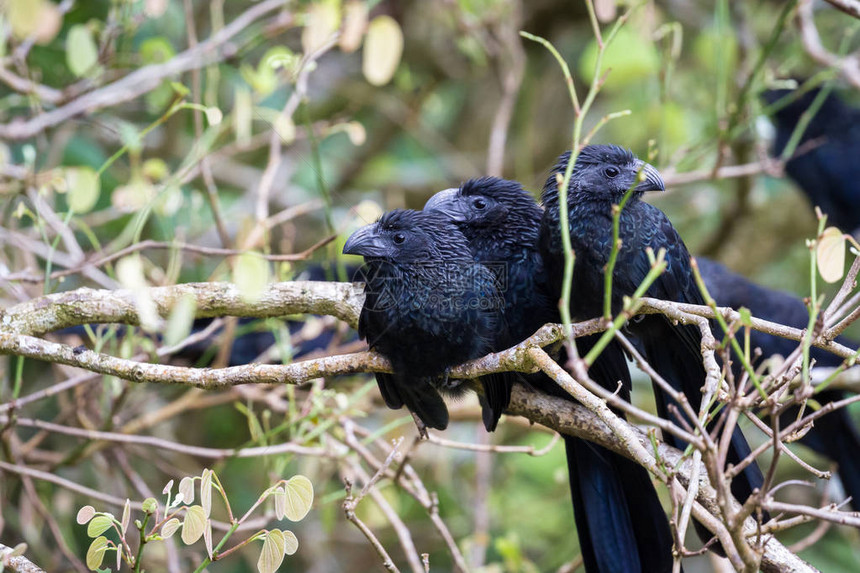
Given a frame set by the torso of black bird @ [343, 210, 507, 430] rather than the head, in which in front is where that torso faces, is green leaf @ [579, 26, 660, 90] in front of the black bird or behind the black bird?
behind

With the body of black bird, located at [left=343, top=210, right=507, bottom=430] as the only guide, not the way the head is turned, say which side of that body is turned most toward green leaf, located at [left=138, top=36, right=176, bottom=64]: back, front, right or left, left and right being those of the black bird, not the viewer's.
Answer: right

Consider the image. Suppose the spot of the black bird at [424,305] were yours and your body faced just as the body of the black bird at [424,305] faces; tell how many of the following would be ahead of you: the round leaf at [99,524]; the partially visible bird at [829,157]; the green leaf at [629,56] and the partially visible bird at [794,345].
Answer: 1

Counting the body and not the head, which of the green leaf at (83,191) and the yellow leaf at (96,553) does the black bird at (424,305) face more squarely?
the yellow leaf

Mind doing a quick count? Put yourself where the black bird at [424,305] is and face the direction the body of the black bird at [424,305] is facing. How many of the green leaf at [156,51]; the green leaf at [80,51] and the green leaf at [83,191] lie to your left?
0

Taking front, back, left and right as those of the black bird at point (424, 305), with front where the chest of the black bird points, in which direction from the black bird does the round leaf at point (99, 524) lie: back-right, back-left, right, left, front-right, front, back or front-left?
front

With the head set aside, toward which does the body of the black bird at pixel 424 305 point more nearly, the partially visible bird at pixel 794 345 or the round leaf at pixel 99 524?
the round leaf

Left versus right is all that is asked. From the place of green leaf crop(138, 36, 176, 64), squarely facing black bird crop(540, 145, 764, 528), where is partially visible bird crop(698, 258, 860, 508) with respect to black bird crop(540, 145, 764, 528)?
left

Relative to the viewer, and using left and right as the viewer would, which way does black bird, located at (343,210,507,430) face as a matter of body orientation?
facing the viewer and to the left of the viewer

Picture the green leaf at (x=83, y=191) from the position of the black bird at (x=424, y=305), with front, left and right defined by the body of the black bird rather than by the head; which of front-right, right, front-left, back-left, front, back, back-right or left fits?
front-right
